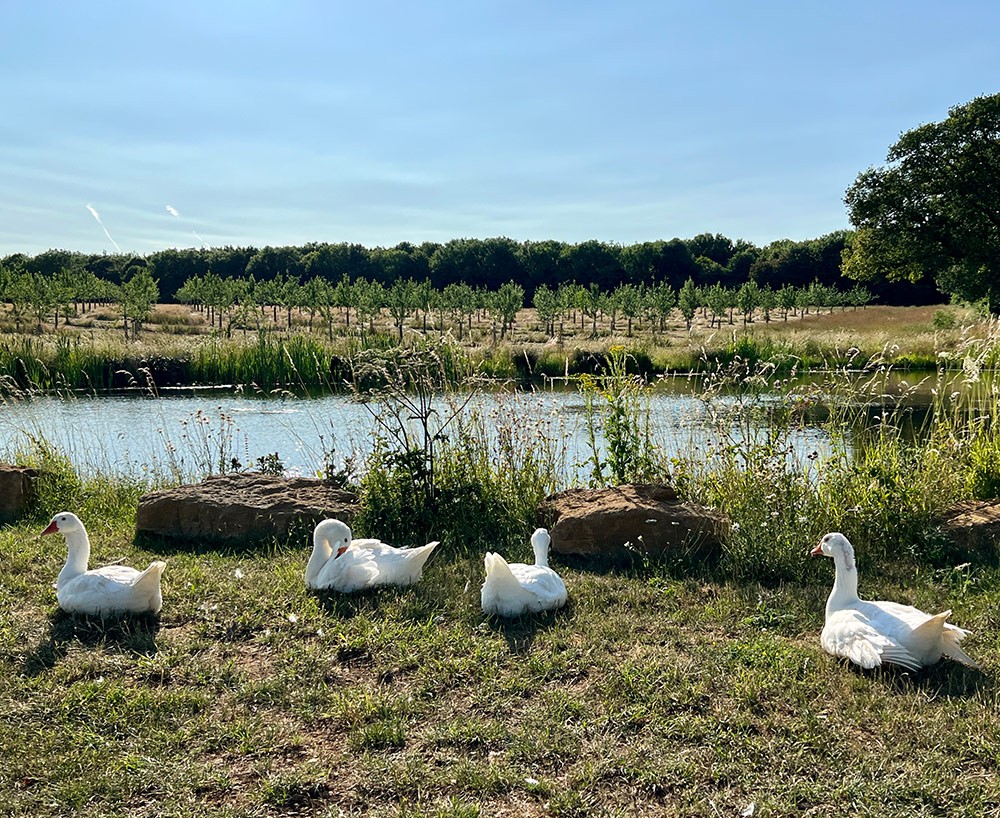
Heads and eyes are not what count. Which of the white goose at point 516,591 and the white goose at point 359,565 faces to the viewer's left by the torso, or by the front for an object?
the white goose at point 359,565

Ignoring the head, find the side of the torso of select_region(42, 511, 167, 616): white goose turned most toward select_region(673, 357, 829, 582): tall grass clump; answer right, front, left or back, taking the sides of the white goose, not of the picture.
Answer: back

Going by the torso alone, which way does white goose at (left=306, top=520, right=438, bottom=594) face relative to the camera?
to the viewer's left

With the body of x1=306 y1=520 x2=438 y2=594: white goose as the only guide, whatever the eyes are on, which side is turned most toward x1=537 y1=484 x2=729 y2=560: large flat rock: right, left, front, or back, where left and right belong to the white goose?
back

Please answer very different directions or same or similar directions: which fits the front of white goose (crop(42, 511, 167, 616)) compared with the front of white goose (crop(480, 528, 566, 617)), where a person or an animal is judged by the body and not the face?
very different directions

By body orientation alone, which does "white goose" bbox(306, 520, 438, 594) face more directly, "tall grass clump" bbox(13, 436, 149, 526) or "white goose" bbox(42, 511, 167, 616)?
the white goose

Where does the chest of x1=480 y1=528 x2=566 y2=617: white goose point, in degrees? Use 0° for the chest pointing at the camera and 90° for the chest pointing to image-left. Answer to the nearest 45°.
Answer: approximately 225°

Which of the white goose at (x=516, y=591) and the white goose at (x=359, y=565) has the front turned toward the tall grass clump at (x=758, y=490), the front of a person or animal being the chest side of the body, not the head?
the white goose at (x=516, y=591)

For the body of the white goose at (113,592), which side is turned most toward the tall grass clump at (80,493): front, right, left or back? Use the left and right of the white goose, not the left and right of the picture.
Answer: right

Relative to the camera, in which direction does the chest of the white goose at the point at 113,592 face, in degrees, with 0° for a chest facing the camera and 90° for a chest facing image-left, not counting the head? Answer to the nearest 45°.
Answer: approximately 90°

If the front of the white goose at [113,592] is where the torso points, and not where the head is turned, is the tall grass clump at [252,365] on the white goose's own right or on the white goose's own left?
on the white goose's own right
